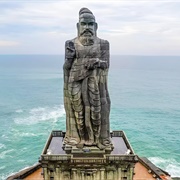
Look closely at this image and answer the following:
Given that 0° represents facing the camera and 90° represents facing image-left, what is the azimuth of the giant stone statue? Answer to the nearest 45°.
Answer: approximately 0°
